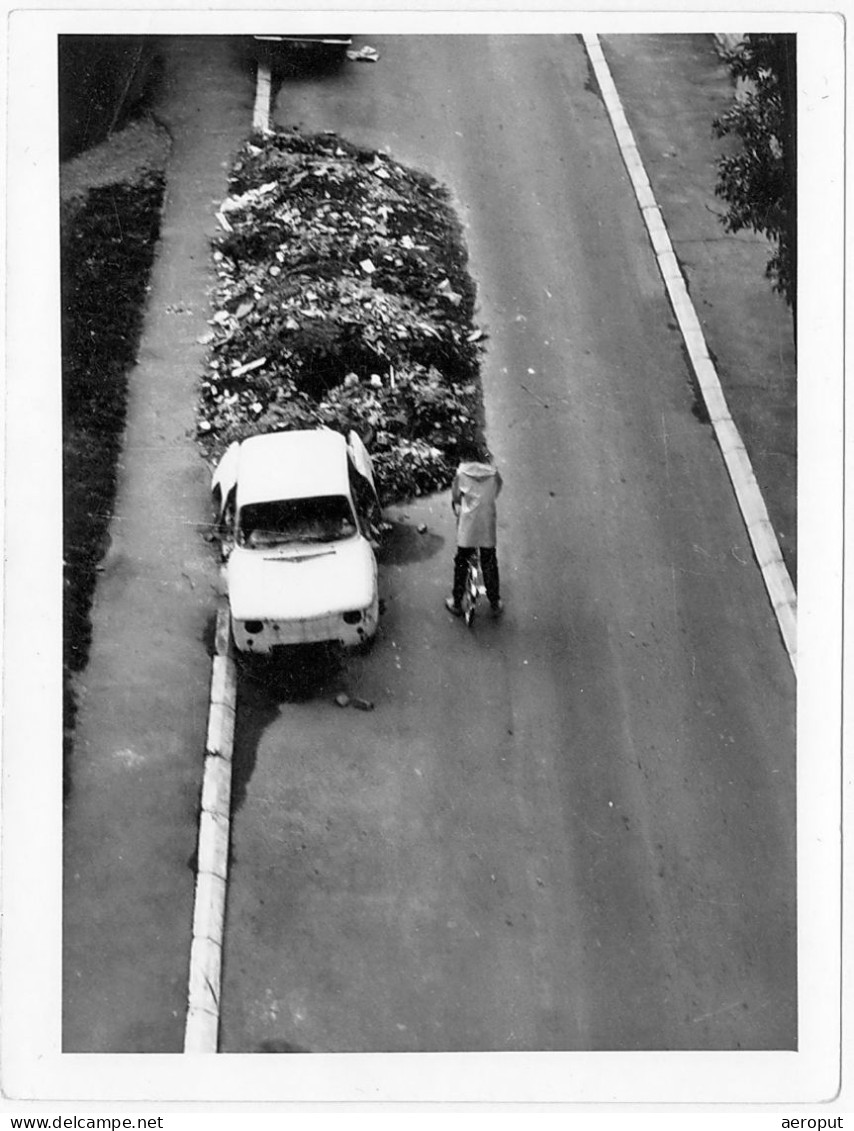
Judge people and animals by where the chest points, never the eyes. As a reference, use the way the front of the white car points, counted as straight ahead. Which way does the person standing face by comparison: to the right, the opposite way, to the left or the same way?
the opposite way

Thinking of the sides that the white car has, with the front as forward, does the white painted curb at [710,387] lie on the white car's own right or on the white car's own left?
on the white car's own left

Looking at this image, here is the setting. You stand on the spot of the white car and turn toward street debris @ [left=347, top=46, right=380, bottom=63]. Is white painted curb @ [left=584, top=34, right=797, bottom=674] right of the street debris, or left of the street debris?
right

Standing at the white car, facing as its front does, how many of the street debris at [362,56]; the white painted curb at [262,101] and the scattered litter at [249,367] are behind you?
3

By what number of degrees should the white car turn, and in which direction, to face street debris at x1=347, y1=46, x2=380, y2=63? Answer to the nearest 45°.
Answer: approximately 180°

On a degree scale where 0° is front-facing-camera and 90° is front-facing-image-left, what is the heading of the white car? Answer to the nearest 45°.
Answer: approximately 0°

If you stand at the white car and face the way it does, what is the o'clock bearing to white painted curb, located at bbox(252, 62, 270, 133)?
The white painted curb is roughly at 6 o'clock from the white car.

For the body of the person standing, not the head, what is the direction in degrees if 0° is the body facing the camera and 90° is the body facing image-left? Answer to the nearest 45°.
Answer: approximately 180°
